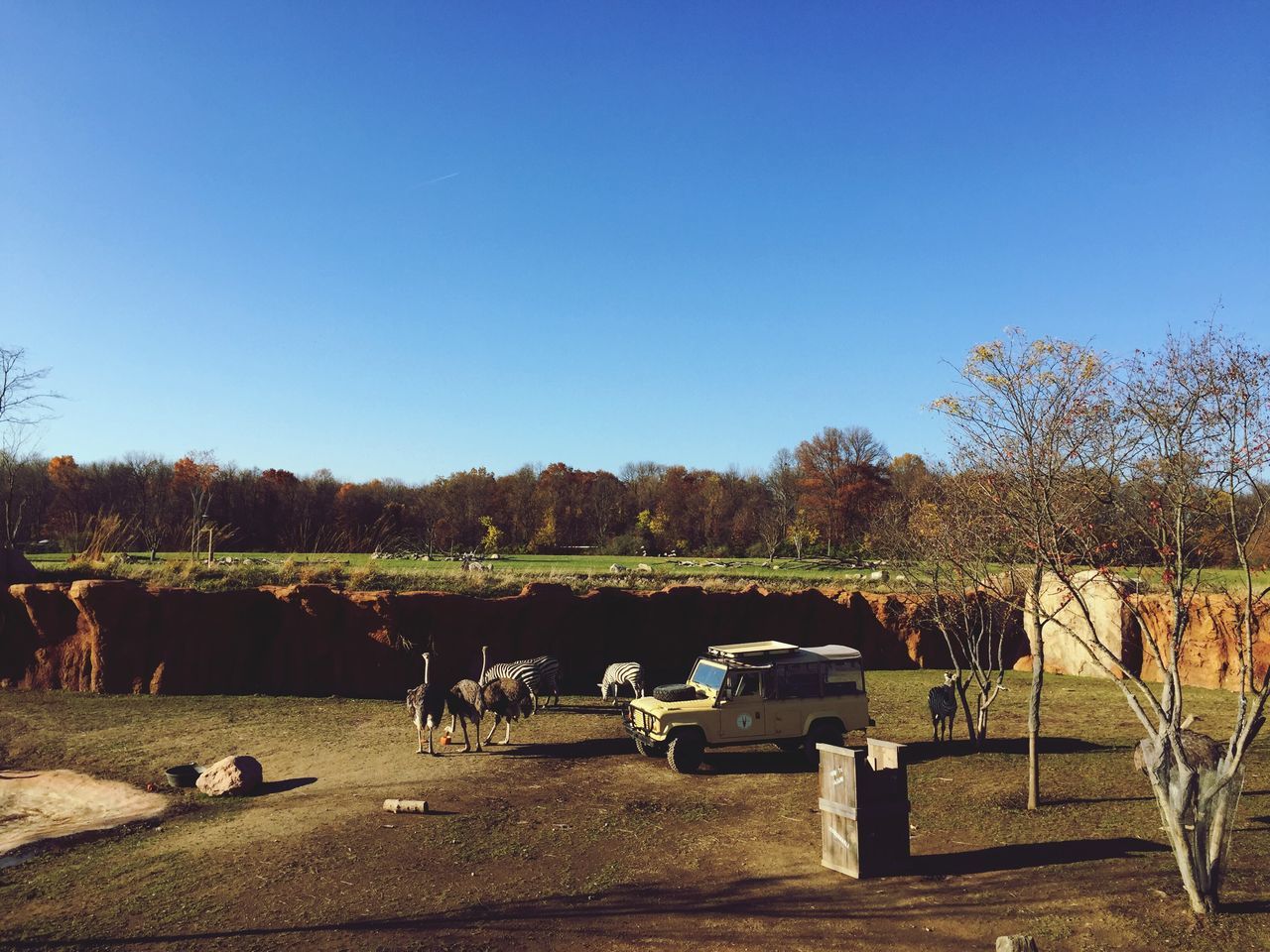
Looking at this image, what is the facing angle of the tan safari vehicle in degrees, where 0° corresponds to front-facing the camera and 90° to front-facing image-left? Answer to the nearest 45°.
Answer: approximately 45°

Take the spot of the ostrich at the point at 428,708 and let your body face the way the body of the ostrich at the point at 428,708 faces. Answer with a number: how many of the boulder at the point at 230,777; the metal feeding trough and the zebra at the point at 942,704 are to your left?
1

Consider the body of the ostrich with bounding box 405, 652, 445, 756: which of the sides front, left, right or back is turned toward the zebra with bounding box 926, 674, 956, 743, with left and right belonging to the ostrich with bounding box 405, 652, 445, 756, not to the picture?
left

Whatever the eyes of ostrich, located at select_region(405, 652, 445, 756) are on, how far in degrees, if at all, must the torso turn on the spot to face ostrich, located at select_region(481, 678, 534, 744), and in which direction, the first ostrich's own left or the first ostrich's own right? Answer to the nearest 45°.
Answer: approximately 135° to the first ostrich's own left

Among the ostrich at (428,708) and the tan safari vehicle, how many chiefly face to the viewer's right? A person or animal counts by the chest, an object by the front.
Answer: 0

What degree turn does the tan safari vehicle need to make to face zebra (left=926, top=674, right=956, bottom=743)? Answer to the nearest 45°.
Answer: approximately 180°

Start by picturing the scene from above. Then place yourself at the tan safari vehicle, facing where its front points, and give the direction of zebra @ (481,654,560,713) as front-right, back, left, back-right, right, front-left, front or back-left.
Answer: right

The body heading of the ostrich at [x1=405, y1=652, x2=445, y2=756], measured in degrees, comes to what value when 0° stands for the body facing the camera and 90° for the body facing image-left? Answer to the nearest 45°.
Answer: approximately 0°
